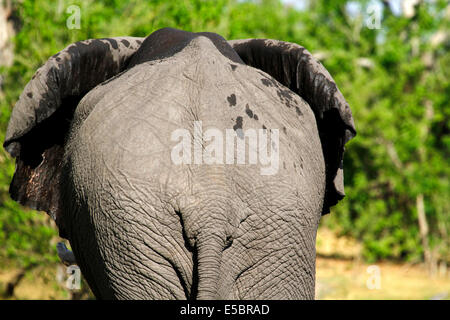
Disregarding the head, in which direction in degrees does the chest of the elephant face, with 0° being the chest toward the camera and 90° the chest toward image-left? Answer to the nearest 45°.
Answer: approximately 180°
